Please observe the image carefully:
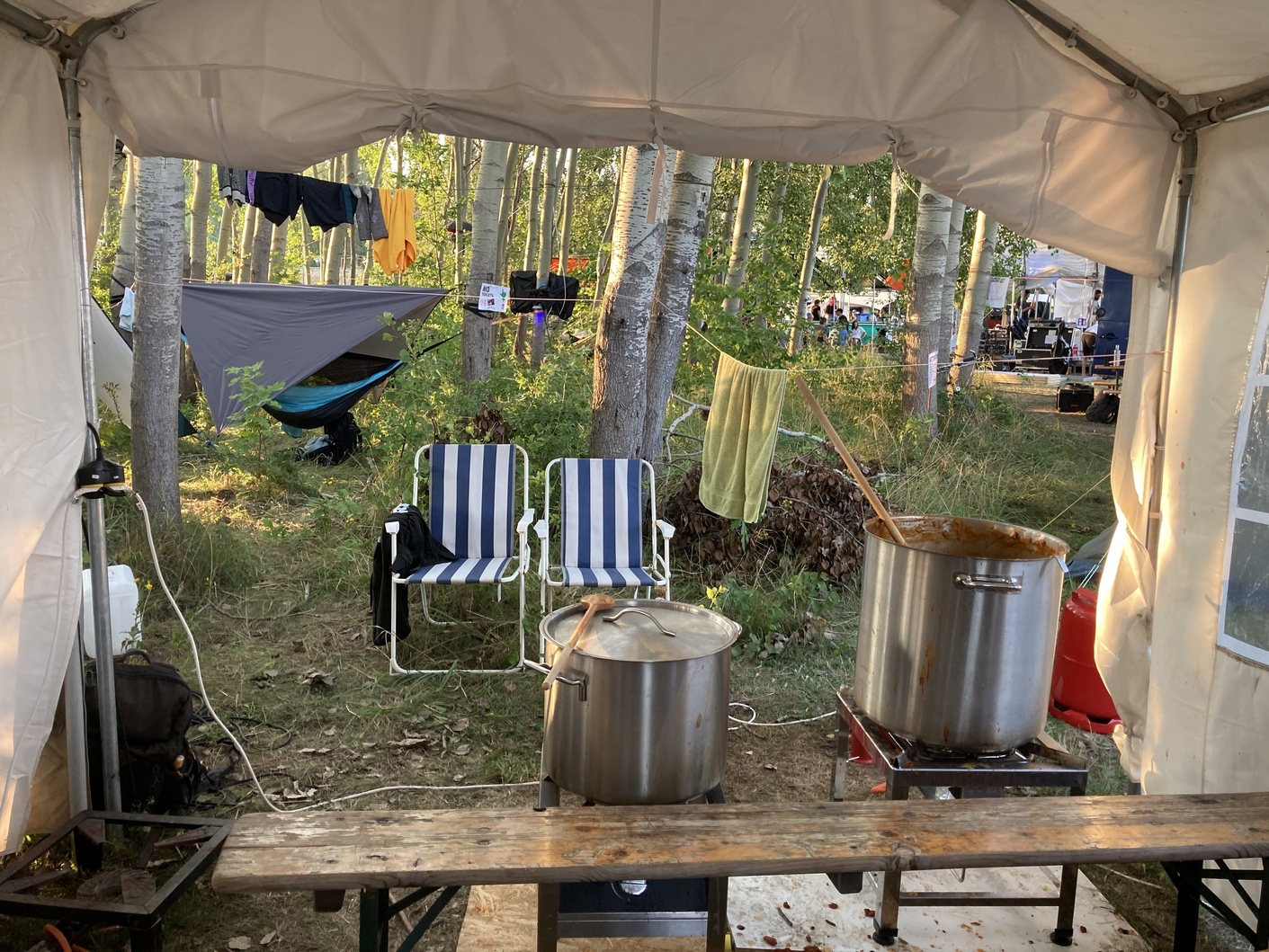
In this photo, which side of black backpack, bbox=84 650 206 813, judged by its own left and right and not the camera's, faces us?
front

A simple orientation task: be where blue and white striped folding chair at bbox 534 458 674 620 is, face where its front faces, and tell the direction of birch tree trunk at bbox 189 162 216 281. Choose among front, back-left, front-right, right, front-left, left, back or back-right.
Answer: back-right

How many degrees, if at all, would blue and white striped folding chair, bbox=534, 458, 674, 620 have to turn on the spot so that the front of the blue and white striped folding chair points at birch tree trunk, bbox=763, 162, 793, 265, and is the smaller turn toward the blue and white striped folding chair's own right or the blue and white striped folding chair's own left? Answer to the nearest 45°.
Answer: approximately 180°

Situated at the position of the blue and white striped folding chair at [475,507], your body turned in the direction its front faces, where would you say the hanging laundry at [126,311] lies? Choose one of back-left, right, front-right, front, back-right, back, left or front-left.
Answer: back-right

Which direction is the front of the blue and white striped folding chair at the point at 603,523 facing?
toward the camera

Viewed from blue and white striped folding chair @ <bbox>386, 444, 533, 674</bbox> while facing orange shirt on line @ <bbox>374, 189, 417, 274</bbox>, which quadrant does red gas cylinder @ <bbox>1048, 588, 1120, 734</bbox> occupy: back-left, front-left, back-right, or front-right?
back-right

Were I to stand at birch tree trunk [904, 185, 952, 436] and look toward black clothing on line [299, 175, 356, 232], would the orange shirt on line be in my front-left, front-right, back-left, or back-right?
front-right

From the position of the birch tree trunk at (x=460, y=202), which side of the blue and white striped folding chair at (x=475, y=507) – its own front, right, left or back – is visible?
back

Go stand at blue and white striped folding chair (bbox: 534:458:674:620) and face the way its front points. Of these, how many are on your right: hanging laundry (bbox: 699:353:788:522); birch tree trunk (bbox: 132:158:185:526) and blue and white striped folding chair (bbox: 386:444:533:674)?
2

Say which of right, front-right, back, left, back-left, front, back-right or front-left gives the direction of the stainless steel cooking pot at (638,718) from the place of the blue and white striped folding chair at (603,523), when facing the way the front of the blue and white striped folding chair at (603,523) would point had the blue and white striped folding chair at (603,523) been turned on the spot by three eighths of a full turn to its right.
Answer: back-left

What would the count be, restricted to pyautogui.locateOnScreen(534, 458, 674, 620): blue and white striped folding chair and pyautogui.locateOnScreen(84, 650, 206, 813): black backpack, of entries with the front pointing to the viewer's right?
0
